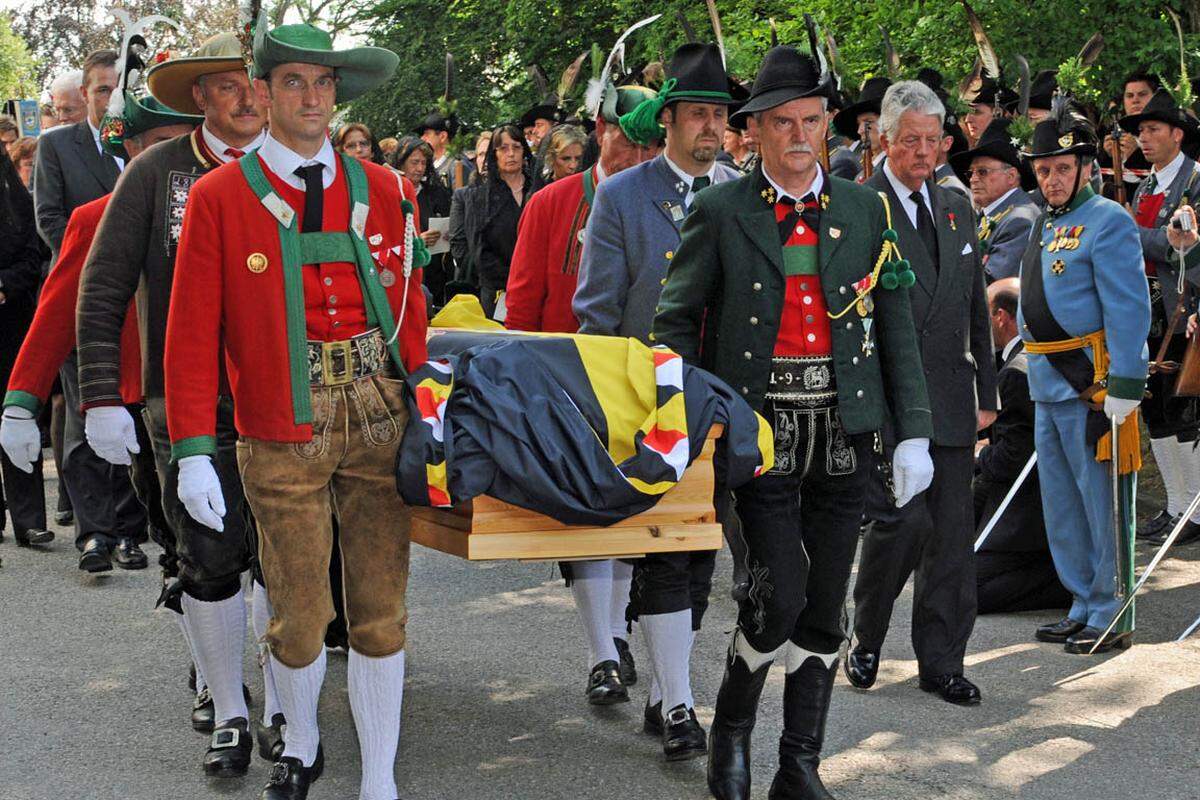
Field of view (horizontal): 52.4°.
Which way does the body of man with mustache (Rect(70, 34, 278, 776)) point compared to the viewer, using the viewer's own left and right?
facing the viewer and to the right of the viewer

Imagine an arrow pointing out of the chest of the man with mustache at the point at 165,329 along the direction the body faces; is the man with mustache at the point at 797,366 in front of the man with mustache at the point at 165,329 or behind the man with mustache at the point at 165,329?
in front

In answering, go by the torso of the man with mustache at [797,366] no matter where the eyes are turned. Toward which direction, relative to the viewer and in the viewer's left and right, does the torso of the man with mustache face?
facing the viewer

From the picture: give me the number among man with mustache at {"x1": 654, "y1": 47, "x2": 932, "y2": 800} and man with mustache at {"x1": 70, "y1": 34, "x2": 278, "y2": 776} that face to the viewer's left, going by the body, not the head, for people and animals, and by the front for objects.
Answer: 0

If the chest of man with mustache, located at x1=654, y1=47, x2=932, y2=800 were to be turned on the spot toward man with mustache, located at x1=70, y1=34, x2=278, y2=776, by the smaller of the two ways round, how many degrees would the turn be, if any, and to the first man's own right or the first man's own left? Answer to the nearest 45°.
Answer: approximately 90° to the first man's own right
